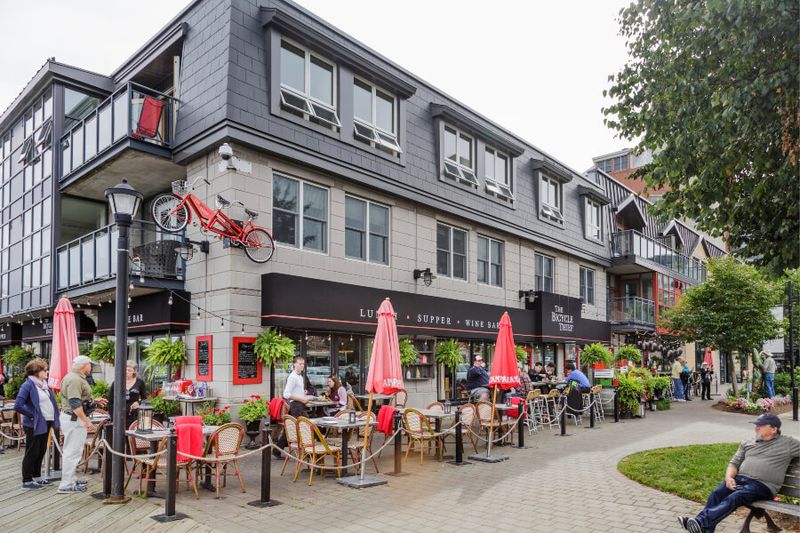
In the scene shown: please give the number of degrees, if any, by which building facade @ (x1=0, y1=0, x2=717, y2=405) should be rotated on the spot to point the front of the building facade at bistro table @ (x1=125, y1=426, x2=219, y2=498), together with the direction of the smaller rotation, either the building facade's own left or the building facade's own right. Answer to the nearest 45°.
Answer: approximately 45° to the building facade's own right

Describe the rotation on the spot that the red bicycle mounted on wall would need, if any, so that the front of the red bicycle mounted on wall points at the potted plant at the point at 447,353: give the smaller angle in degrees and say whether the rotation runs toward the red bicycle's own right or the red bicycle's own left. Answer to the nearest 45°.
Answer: approximately 135° to the red bicycle's own right

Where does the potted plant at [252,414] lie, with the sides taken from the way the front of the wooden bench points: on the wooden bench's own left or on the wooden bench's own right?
on the wooden bench's own right

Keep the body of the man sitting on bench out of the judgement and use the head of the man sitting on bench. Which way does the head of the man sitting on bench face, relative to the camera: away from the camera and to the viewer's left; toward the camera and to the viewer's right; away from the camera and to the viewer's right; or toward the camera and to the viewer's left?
toward the camera and to the viewer's left

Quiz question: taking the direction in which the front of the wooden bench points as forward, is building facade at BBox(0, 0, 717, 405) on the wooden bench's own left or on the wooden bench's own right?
on the wooden bench's own right

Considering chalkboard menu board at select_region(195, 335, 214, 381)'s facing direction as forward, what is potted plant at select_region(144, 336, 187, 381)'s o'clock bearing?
The potted plant is roughly at 3 o'clock from the chalkboard menu board.

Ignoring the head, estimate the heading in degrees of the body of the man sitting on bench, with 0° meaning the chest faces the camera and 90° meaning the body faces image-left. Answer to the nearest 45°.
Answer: approximately 45°
